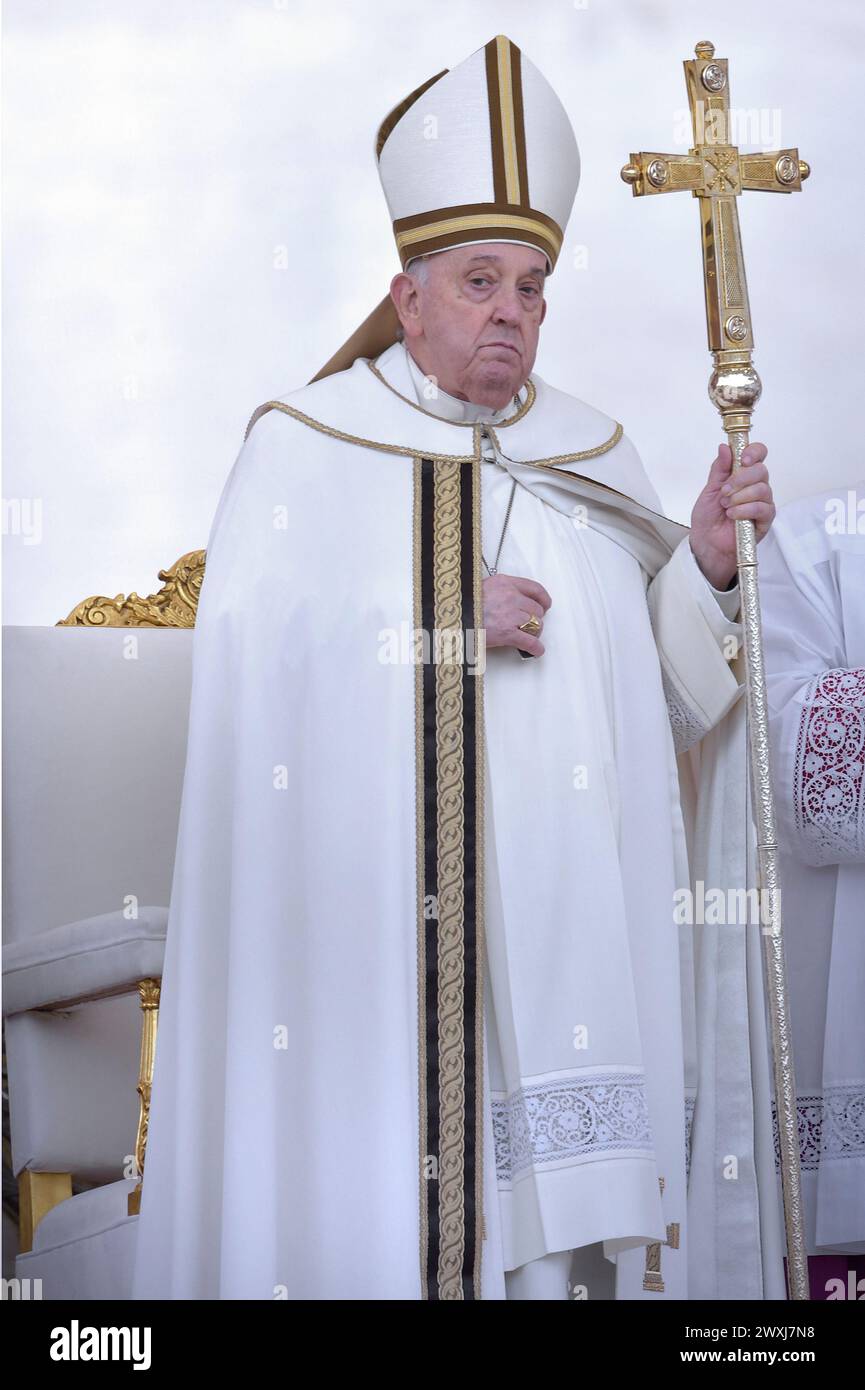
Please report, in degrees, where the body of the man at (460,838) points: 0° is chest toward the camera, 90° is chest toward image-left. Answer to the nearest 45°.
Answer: approximately 315°
